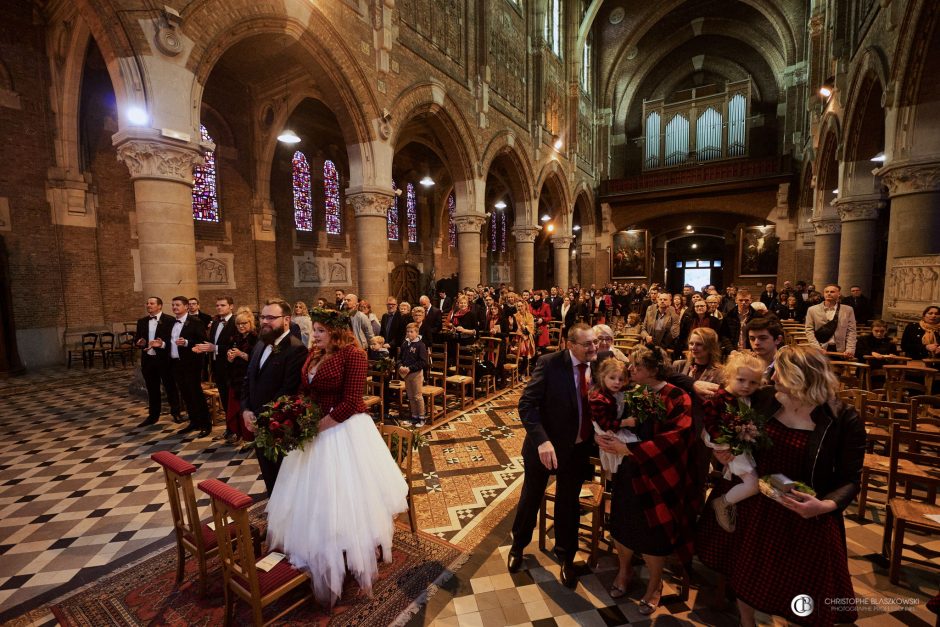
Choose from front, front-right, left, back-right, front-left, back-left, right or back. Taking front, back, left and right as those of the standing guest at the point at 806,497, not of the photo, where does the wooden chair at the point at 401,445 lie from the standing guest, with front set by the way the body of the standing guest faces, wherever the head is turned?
front-right

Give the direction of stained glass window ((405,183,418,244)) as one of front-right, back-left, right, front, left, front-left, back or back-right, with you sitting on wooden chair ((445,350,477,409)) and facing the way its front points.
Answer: back-right

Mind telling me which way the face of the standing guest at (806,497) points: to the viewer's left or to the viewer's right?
to the viewer's left

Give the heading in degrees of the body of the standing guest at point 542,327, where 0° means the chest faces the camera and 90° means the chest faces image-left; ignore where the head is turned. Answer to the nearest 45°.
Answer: approximately 45°

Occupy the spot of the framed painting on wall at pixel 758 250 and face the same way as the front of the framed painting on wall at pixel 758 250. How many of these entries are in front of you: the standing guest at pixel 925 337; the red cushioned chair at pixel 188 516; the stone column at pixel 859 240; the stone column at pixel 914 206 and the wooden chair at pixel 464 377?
5

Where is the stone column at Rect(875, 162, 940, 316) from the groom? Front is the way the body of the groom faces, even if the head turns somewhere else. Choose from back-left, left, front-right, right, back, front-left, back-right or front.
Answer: back-left

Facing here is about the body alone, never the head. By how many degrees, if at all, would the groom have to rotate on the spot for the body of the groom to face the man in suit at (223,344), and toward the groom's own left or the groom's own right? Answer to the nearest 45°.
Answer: approximately 135° to the groom's own right

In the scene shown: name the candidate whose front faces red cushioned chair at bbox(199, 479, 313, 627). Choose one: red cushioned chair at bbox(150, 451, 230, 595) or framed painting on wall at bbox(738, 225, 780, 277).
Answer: the framed painting on wall

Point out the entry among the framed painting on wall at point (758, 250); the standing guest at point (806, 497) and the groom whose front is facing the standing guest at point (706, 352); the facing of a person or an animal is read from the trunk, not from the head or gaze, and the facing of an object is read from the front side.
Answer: the framed painting on wall

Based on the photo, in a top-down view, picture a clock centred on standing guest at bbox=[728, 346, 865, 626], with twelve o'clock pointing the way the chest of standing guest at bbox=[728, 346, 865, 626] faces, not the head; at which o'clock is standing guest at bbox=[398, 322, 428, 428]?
standing guest at bbox=[398, 322, 428, 428] is roughly at 2 o'clock from standing guest at bbox=[728, 346, 865, 626].

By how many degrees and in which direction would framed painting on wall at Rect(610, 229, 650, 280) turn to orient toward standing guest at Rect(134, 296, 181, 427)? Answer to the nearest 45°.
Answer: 0° — it already faces them
